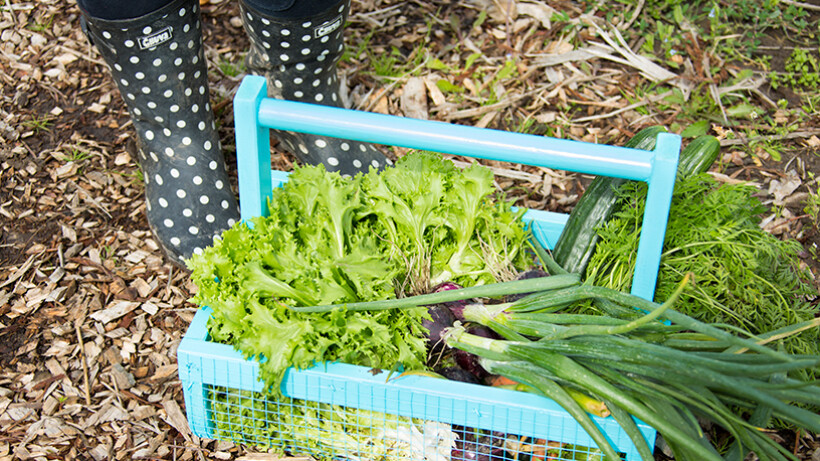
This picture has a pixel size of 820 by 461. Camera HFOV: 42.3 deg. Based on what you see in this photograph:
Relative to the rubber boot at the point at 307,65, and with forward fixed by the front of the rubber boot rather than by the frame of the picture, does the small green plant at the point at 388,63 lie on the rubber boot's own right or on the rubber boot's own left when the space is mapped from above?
on the rubber boot's own left

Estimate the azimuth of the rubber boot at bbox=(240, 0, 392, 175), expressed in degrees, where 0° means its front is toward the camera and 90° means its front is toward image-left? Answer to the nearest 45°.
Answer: approximately 315°

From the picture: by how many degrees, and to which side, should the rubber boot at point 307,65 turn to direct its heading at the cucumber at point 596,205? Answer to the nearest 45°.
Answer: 0° — it already faces it

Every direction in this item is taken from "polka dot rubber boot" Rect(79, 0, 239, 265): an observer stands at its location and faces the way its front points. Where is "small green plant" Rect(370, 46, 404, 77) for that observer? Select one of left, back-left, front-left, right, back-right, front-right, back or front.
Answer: left

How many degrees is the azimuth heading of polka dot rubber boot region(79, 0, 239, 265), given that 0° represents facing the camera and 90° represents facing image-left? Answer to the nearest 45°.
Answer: approximately 315°

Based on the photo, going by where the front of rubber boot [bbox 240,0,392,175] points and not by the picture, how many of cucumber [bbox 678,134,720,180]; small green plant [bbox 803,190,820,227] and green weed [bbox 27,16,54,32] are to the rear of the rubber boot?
1

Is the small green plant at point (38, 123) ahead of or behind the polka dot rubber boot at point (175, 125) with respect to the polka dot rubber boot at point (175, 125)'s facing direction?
behind

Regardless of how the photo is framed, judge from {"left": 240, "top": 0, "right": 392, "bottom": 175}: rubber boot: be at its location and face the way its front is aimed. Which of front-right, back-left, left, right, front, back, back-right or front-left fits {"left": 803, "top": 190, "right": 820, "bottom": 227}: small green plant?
front-left

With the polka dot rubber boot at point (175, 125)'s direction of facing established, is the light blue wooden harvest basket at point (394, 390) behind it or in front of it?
in front

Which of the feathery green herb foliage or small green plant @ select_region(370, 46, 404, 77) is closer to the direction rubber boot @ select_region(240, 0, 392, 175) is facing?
the feathery green herb foliage

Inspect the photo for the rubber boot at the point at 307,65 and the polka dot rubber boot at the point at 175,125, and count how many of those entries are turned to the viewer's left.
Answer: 0
